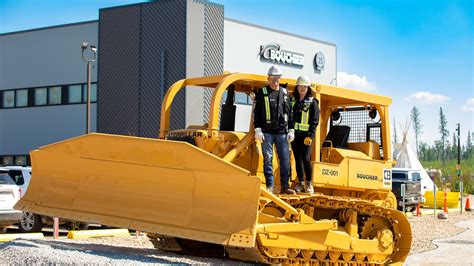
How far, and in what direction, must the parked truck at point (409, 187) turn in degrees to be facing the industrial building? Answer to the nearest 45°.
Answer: approximately 135° to its right

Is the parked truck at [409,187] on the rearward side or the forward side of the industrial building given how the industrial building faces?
on the forward side

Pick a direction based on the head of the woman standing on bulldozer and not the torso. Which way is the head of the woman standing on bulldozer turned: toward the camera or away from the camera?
toward the camera

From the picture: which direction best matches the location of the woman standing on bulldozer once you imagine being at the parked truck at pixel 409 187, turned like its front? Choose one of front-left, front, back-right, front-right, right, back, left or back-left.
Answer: front-right

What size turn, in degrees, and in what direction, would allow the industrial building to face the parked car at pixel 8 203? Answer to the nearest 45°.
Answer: approximately 45° to its right

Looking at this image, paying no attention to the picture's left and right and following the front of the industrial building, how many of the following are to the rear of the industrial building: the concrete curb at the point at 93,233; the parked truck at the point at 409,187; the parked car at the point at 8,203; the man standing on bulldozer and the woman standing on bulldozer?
0

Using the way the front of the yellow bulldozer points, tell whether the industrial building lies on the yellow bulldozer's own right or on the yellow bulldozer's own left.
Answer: on the yellow bulldozer's own right

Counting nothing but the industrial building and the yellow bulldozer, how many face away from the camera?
0

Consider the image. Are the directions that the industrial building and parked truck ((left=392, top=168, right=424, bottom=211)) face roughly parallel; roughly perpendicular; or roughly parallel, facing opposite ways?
roughly parallel

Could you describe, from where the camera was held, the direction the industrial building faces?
facing the viewer and to the right of the viewer

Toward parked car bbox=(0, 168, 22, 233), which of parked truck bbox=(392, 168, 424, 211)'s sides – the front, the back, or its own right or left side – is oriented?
right

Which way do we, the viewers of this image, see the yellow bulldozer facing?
facing the viewer and to the left of the viewer

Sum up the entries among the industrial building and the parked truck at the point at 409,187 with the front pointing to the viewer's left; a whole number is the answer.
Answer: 0

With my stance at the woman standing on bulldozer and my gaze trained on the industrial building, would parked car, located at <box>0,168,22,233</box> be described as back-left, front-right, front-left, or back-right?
front-left

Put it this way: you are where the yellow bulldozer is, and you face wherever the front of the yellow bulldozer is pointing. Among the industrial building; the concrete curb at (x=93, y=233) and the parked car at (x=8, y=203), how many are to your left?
0

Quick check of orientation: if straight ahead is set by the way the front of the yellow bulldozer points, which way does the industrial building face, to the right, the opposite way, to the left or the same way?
to the left

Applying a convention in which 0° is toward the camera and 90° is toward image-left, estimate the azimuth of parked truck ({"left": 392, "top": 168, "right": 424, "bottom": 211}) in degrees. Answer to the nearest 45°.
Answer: approximately 315°
